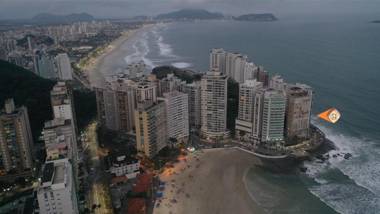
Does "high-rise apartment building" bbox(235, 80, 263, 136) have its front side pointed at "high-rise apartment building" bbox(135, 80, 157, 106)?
no

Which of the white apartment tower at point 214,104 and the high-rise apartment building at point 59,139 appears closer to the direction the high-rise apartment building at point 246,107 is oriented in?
the high-rise apartment building

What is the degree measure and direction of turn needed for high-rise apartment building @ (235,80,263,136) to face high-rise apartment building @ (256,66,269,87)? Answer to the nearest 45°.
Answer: approximately 180°

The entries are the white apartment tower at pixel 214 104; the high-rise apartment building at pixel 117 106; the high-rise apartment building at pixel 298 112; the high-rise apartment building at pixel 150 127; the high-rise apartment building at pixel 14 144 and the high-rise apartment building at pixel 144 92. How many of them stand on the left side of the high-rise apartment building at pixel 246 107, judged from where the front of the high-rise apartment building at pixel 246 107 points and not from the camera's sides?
1

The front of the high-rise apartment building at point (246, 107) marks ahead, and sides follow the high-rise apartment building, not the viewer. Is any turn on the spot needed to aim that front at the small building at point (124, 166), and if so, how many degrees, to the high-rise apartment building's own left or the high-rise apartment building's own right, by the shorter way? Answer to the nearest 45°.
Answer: approximately 45° to the high-rise apartment building's own right

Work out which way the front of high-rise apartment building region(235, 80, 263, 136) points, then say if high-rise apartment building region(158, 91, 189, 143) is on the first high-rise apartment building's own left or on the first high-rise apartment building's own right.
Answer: on the first high-rise apartment building's own right

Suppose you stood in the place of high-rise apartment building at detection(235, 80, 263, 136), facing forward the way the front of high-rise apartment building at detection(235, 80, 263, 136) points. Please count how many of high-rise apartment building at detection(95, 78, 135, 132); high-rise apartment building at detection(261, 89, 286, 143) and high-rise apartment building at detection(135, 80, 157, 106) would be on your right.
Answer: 2

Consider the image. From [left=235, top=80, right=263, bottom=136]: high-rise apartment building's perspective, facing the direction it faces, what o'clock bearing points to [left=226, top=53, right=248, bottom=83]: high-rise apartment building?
[left=226, top=53, right=248, bottom=83]: high-rise apartment building is roughly at 6 o'clock from [left=235, top=80, right=263, bottom=136]: high-rise apartment building.

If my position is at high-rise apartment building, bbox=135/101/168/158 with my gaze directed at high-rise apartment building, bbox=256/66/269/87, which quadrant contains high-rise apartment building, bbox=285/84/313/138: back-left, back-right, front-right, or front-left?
front-right

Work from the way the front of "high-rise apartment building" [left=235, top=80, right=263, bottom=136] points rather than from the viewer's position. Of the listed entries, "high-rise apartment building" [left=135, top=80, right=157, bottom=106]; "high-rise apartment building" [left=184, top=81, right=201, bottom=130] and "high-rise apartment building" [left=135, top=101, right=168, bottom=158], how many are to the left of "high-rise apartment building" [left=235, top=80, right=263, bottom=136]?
0

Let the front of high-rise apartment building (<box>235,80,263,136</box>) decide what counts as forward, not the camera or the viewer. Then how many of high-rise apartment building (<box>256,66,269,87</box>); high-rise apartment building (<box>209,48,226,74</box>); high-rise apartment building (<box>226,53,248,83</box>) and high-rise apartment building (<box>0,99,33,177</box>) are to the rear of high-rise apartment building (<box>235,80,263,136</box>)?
3

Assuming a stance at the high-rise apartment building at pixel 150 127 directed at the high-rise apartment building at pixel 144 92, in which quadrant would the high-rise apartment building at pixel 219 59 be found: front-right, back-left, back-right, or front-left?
front-right

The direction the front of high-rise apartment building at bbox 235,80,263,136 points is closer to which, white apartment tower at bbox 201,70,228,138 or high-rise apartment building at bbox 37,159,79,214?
the high-rise apartment building

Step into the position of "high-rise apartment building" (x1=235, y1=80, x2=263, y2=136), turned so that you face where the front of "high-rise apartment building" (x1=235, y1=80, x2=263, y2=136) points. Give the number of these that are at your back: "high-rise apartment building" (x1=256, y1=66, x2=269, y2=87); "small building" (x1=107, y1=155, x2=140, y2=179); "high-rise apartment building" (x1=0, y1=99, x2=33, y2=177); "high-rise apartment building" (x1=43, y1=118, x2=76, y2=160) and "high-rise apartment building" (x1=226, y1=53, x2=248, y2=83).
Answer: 2

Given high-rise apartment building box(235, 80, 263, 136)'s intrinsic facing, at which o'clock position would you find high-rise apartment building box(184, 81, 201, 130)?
high-rise apartment building box(184, 81, 201, 130) is roughly at 4 o'clock from high-rise apartment building box(235, 80, 263, 136).

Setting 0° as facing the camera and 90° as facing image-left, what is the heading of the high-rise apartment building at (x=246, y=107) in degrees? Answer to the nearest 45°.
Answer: approximately 0°

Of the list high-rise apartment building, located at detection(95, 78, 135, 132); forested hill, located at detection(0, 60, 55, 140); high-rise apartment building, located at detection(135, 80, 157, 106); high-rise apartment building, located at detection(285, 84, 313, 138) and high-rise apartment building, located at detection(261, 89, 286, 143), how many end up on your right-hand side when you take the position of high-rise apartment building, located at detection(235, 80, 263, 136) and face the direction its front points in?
3

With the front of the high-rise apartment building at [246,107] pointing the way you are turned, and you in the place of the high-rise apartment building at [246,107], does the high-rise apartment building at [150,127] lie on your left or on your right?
on your right

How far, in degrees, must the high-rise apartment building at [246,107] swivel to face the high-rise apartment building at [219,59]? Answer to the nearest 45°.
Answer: approximately 180°

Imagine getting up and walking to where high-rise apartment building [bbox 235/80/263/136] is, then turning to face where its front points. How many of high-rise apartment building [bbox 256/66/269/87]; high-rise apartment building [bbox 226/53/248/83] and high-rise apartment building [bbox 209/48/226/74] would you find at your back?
3

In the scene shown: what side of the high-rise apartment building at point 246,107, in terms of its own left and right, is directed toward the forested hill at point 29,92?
right

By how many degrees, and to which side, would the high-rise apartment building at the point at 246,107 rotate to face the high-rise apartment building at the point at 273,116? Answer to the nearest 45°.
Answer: approximately 45° to its left

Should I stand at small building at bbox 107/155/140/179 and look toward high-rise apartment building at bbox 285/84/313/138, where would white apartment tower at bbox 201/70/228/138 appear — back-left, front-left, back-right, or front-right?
front-left

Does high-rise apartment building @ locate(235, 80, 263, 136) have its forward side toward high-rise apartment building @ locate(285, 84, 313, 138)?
no
